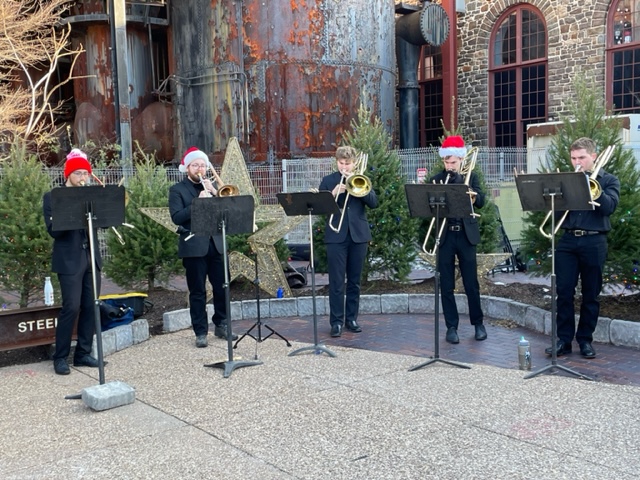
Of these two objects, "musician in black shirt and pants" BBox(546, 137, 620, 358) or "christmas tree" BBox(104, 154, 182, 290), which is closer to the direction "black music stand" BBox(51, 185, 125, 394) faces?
the christmas tree

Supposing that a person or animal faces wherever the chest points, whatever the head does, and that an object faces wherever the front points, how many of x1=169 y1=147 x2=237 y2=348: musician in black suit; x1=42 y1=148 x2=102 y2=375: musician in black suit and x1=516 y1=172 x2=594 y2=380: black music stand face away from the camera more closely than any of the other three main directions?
1

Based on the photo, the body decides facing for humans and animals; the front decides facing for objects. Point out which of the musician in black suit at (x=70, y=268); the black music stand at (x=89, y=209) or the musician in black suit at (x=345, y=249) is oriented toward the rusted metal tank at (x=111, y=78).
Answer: the black music stand

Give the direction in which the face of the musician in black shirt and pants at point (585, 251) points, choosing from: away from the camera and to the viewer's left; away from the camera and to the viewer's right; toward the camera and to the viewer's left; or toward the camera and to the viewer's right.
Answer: toward the camera and to the viewer's left

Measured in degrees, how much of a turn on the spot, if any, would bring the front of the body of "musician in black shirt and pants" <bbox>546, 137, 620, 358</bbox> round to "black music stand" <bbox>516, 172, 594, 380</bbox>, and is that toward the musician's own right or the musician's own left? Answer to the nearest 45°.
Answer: approximately 45° to the musician's own left

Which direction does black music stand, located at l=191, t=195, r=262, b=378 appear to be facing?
away from the camera

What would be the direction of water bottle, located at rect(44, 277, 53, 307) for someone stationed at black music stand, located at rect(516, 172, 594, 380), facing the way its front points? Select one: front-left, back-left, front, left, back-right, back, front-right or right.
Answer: left

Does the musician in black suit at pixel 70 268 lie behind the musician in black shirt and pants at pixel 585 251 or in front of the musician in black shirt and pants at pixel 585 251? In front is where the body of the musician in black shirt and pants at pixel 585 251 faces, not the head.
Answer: in front

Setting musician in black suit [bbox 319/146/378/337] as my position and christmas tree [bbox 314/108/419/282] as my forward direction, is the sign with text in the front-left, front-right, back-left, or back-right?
back-left

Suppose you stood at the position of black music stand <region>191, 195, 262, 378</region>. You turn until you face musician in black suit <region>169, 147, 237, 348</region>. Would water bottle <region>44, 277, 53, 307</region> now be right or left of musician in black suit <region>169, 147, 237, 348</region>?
left

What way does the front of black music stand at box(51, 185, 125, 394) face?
away from the camera

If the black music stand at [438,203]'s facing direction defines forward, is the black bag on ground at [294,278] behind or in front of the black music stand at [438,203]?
in front

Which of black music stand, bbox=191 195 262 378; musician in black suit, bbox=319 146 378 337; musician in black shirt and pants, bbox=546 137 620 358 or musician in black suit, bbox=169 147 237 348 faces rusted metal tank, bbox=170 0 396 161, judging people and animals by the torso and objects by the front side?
the black music stand

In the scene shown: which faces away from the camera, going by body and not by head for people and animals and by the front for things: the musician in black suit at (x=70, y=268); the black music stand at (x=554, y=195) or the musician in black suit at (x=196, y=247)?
the black music stand

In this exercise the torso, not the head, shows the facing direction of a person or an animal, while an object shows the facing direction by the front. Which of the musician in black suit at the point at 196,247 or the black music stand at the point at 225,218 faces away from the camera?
the black music stand
